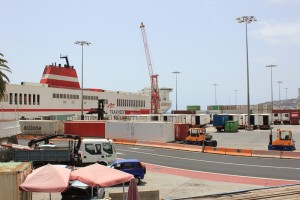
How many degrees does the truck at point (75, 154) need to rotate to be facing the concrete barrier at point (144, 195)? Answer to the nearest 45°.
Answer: approximately 90° to its right

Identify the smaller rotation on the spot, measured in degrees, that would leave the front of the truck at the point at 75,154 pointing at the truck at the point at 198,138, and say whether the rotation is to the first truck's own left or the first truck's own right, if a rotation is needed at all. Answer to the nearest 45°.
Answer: approximately 45° to the first truck's own left

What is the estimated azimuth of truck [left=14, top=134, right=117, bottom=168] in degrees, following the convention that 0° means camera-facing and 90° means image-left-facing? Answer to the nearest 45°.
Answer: approximately 270°

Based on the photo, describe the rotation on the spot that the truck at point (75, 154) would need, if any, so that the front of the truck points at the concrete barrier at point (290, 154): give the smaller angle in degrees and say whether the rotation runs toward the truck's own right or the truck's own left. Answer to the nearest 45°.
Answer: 0° — it already faces it

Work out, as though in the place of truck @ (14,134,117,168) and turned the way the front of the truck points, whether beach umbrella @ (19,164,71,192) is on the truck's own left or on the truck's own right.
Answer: on the truck's own right

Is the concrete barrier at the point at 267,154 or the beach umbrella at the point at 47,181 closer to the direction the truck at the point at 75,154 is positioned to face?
the concrete barrier

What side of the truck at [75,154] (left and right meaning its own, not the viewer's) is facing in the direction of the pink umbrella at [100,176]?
right

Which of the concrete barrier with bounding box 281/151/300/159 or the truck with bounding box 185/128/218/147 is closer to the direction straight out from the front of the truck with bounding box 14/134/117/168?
the concrete barrier

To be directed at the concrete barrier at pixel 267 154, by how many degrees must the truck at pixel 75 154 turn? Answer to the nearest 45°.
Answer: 0° — it already faces it
